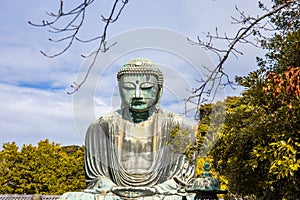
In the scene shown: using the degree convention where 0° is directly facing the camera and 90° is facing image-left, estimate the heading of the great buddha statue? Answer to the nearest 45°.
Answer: approximately 0°
